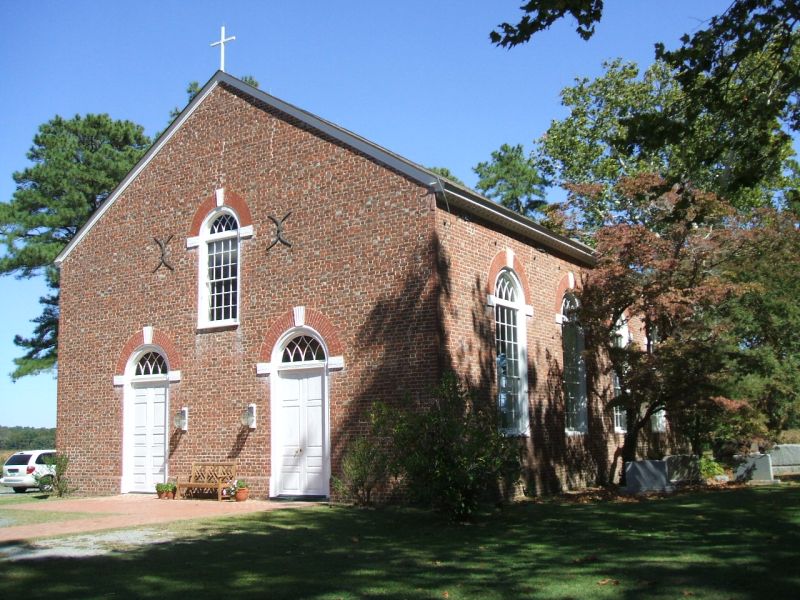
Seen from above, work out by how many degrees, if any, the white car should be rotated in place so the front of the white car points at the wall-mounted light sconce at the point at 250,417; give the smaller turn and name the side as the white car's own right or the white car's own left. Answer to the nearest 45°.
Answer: approximately 135° to the white car's own right

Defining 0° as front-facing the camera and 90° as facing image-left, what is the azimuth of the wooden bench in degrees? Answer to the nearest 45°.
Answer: approximately 45°

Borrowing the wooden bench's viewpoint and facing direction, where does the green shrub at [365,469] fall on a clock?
The green shrub is roughly at 9 o'clock from the wooden bench.

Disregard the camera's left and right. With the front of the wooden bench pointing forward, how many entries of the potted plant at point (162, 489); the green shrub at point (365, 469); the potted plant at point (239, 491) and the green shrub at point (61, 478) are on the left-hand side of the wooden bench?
2

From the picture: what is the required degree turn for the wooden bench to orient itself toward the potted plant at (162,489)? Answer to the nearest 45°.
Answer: approximately 90° to its right

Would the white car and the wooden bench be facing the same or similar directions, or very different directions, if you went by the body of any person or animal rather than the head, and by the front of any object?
very different directions

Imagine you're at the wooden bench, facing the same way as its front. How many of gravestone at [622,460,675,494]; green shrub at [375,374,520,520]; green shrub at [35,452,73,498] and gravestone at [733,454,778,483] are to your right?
1

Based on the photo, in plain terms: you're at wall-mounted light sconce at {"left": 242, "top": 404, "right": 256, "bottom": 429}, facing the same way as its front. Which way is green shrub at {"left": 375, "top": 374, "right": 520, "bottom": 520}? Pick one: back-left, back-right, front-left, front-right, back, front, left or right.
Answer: left

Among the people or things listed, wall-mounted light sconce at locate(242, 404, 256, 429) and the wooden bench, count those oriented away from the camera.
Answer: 0

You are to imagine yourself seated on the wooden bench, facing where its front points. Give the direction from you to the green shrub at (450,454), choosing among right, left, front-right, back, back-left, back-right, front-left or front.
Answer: left

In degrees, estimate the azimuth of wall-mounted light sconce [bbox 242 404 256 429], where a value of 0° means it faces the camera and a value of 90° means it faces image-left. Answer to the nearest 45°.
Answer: approximately 45°

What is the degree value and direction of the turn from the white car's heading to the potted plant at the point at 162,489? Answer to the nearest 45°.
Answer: approximately 135° to its right

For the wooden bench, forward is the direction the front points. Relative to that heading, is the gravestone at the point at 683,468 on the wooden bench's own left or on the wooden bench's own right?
on the wooden bench's own left

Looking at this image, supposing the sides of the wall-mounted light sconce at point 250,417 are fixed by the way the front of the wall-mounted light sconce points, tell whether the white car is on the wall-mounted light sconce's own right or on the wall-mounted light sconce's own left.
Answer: on the wall-mounted light sconce's own right

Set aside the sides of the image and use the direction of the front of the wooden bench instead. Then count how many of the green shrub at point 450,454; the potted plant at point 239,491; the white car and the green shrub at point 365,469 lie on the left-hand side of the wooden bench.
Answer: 3
